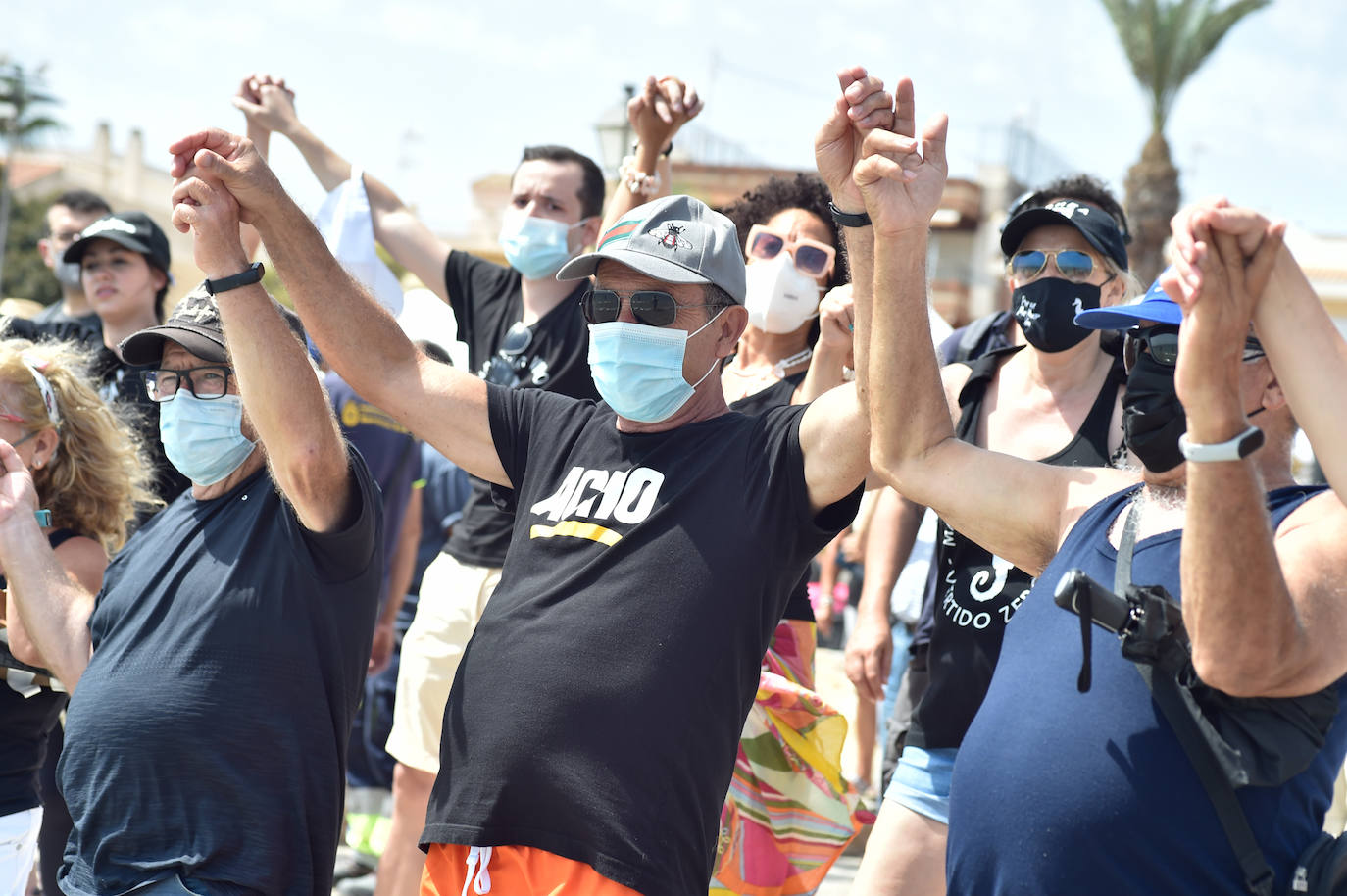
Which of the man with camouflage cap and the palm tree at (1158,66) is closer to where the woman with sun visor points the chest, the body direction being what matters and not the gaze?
the man with camouflage cap

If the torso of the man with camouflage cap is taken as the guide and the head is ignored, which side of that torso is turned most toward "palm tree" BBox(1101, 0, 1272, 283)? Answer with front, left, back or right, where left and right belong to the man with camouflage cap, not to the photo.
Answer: back

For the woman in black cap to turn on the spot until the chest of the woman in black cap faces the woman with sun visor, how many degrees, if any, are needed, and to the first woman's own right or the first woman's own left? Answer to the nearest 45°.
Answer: approximately 90° to the first woman's own left

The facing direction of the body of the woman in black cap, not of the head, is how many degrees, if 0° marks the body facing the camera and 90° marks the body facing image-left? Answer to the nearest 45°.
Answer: approximately 45°

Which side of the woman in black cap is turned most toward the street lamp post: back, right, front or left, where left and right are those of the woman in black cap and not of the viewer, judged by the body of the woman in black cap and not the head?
back

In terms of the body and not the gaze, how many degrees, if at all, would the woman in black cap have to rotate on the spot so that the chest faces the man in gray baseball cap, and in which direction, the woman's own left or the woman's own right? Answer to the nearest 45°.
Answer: approximately 45° to the woman's own left

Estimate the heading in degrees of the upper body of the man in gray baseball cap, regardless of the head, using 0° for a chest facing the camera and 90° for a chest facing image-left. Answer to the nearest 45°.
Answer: approximately 45°

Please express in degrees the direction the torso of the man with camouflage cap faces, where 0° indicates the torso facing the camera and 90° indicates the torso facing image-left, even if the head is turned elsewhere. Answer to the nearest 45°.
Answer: approximately 45°

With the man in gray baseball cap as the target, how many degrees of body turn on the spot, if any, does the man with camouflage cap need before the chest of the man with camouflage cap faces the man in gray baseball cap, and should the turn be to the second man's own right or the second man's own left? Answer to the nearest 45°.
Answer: approximately 90° to the second man's own left
